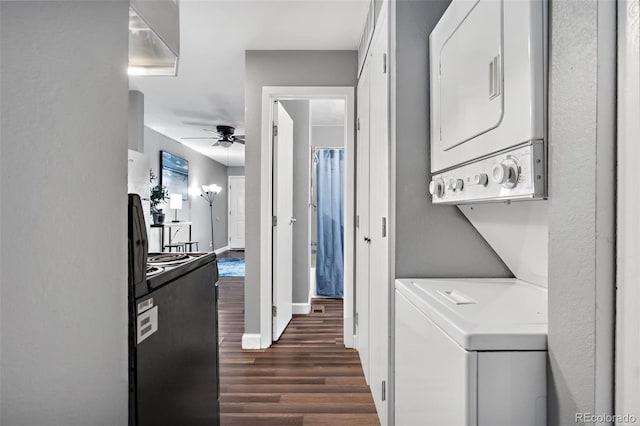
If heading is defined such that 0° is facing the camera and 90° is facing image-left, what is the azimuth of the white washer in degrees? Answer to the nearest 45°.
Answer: approximately 45°

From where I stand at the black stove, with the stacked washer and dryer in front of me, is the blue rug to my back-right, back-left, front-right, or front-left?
back-left

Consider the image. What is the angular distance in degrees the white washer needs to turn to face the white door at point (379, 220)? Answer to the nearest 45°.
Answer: approximately 90° to its right

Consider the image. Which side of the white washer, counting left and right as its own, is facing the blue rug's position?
right

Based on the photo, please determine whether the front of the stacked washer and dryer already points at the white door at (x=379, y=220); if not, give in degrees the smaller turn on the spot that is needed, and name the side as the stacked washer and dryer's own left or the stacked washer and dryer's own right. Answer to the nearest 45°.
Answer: approximately 90° to the stacked washer and dryer's own right

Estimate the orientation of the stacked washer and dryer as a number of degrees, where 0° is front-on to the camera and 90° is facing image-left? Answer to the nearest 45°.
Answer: approximately 45°

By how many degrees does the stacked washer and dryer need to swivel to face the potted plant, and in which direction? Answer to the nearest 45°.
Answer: approximately 90° to its right

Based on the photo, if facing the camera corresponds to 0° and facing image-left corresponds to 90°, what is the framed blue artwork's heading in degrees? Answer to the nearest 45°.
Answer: approximately 315°

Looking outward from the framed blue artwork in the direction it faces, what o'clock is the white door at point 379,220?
The white door is roughly at 1 o'clock from the framed blue artwork.

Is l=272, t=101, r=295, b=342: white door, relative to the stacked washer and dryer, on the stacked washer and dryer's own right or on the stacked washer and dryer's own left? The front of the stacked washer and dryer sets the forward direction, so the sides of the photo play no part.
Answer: on the stacked washer and dryer's own right

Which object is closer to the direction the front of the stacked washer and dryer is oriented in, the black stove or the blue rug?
the black stove

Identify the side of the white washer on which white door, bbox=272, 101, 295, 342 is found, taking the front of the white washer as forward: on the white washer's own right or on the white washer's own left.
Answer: on the white washer's own right

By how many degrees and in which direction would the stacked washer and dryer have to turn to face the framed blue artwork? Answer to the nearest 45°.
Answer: approximately 90° to its right
